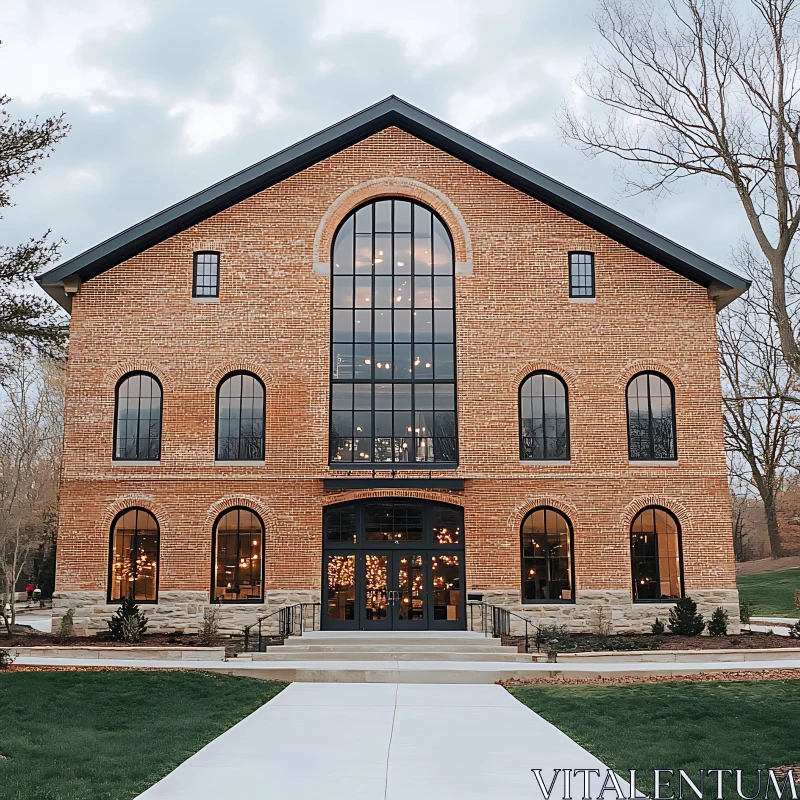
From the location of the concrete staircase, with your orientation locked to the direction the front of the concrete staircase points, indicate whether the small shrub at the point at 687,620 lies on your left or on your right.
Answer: on your left

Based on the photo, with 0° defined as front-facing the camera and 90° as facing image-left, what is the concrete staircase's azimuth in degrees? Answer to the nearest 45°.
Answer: approximately 0°

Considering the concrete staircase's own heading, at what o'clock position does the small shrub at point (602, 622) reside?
The small shrub is roughly at 8 o'clock from the concrete staircase.

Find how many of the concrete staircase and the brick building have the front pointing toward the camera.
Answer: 2

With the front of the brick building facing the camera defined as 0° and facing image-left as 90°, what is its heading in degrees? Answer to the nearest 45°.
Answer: approximately 0°

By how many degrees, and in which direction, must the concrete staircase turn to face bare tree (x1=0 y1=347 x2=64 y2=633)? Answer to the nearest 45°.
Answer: approximately 135° to its right

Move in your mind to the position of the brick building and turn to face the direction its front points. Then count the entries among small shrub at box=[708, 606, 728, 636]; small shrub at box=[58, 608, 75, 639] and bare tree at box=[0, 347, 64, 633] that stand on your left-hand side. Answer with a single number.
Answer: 1

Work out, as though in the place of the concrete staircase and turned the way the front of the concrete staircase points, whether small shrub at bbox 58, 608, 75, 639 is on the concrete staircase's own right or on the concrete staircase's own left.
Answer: on the concrete staircase's own right

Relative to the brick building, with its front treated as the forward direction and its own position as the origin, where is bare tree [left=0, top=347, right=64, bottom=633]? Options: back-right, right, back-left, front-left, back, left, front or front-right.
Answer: back-right
